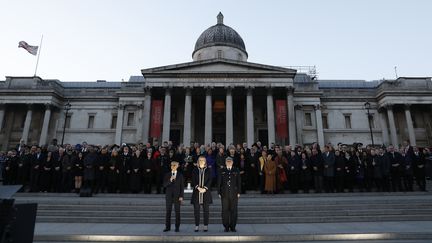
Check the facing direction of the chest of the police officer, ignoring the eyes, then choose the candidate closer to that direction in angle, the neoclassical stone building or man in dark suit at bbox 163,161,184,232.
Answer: the man in dark suit

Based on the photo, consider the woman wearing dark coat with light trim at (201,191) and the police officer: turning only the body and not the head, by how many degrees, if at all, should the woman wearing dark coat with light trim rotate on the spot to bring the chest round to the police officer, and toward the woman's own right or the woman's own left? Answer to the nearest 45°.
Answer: approximately 90° to the woman's own left

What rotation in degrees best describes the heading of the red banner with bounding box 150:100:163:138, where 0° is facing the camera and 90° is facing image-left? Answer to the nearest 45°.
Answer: approximately 0°

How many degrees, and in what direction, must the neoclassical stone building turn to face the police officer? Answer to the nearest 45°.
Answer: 0° — it already faces them

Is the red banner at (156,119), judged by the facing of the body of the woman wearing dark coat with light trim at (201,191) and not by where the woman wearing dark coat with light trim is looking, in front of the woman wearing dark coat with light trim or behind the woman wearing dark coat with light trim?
behind

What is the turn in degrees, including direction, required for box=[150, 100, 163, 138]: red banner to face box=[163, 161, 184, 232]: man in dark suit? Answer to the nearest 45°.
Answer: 0° — it already faces them

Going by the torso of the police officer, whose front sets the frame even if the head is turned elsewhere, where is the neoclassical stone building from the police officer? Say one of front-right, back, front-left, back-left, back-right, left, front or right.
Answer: back

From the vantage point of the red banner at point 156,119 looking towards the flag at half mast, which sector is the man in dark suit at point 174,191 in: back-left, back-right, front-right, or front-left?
back-left

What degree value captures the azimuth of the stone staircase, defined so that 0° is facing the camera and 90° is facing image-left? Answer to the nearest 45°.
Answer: approximately 0°
